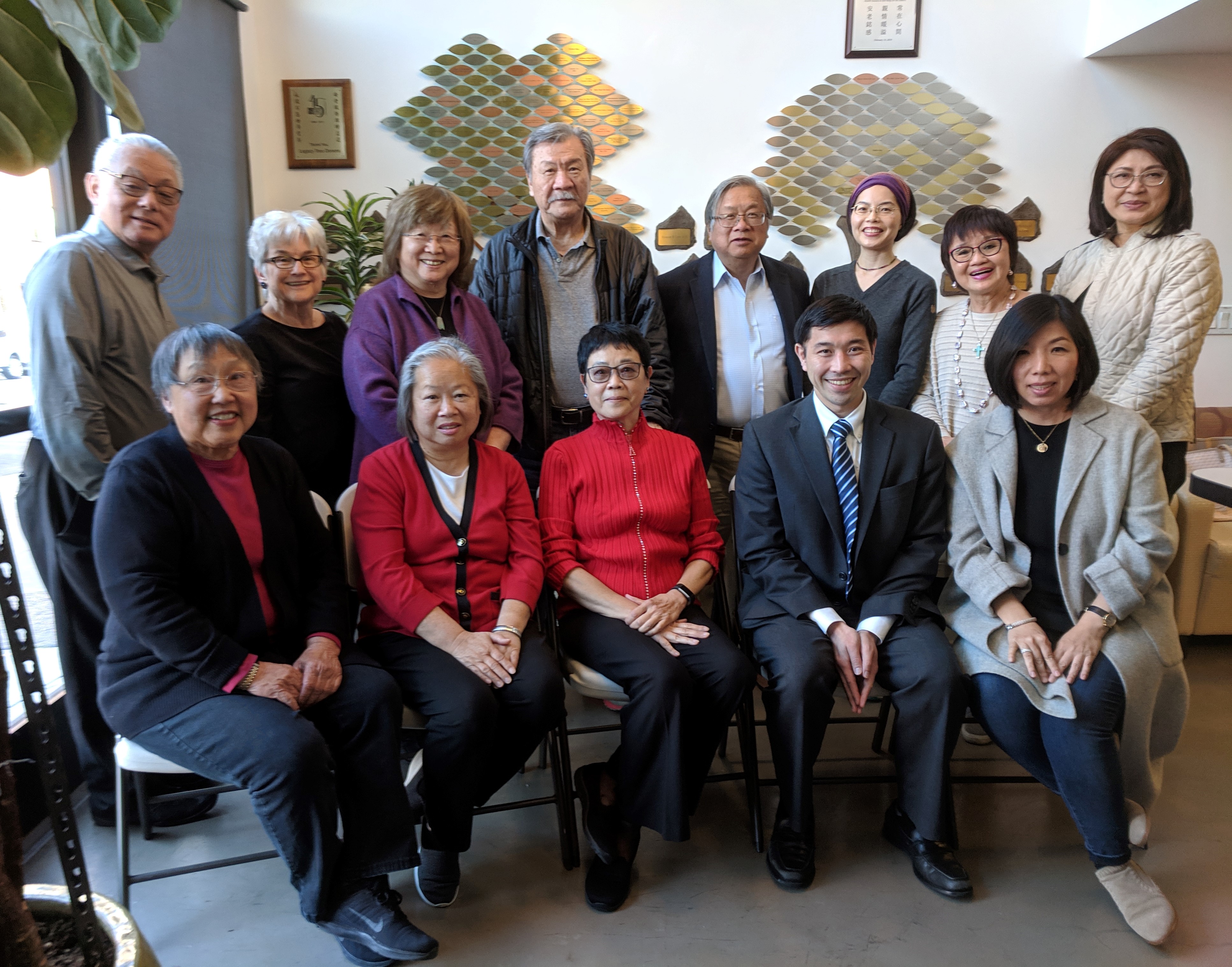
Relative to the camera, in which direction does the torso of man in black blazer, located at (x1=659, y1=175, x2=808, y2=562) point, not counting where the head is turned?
toward the camera

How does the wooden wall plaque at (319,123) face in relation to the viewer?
toward the camera

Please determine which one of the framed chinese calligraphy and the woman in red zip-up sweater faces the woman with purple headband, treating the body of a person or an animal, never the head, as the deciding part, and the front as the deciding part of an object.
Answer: the framed chinese calligraphy

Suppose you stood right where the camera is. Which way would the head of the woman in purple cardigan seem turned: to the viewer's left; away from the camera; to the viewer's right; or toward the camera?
toward the camera

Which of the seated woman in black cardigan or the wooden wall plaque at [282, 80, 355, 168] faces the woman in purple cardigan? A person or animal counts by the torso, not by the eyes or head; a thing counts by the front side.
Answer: the wooden wall plaque

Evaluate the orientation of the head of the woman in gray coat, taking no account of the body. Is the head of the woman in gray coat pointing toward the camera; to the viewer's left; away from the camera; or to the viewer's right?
toward the camera

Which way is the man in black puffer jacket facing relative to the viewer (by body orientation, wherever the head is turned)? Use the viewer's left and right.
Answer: facing the viewer

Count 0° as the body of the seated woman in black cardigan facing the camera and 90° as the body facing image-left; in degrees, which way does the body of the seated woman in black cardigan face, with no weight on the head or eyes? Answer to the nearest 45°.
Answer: approximately 315°

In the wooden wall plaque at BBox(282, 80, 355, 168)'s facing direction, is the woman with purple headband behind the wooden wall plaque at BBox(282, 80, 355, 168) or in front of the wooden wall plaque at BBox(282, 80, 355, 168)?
in front

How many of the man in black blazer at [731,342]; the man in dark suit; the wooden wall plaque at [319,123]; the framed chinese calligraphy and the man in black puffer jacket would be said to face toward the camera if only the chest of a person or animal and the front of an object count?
5

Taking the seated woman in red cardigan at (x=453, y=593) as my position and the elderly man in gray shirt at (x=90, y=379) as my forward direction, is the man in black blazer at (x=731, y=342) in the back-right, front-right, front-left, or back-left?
back-right

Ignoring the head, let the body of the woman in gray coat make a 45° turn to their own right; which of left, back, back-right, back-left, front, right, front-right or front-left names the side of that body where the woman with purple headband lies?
right

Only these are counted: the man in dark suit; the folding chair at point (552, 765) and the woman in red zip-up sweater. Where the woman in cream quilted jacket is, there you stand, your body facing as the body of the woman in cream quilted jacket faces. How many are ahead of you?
3

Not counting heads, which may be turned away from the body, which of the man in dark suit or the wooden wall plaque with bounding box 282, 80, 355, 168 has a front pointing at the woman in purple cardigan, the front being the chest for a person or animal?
the wooden wall plaque

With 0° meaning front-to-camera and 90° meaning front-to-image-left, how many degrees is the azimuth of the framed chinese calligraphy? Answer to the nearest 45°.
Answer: approximately 0°

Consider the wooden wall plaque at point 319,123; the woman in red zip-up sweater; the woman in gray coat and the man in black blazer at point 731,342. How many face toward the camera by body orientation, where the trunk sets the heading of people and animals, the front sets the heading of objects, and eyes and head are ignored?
4
